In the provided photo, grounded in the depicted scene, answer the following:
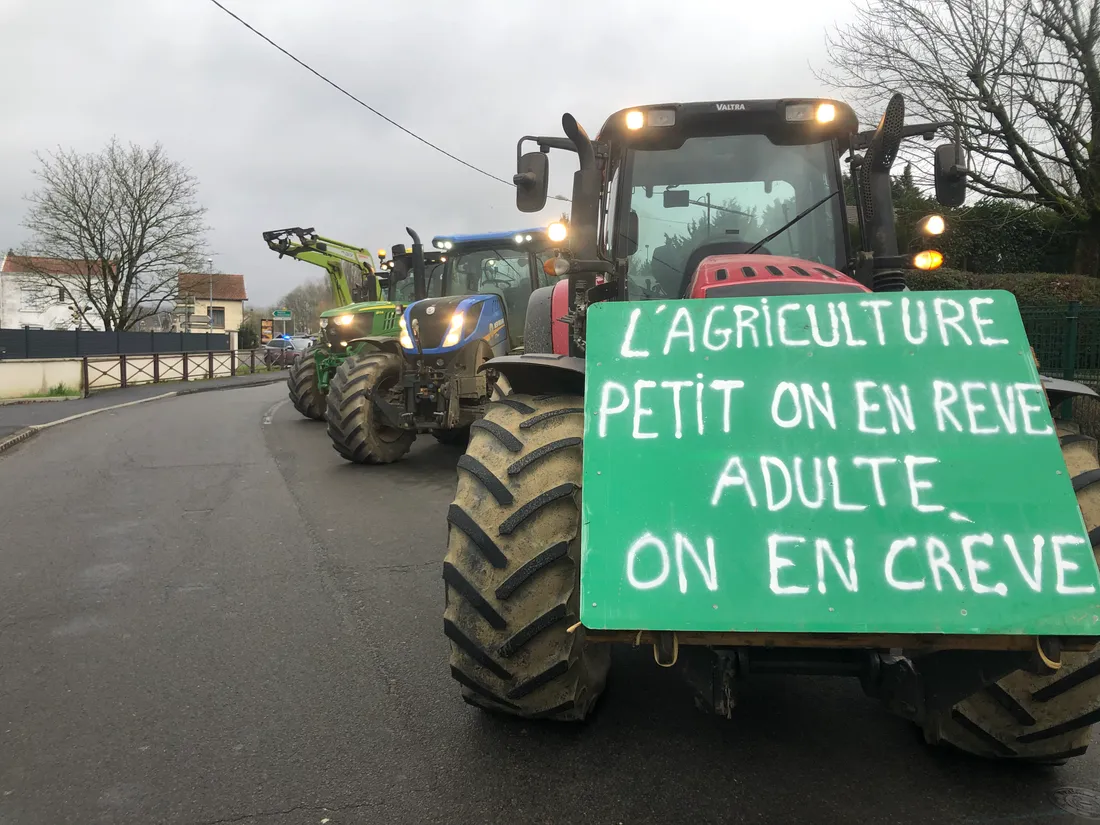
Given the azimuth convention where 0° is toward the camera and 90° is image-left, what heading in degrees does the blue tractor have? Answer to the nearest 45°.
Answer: approximately 45°

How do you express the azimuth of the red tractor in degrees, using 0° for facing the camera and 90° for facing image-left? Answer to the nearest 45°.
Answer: approximately 0°

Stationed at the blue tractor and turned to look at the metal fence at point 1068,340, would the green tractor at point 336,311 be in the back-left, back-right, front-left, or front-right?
back-left

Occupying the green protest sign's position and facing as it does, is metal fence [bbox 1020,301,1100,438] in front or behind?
behind

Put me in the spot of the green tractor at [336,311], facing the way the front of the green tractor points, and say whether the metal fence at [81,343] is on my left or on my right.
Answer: on my right

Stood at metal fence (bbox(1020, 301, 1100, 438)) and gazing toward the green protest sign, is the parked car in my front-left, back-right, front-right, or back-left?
back-right

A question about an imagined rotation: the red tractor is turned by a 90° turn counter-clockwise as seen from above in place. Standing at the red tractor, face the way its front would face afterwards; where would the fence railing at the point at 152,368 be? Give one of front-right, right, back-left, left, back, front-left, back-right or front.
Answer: back-left

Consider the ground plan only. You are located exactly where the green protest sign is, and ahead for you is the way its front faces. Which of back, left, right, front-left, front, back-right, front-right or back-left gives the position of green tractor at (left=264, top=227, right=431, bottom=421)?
back-right

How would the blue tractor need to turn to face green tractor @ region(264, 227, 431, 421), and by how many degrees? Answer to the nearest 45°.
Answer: approximately 135° to its right

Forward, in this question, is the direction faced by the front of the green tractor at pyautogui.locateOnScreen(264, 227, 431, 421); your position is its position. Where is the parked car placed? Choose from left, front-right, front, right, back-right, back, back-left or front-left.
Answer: back-right

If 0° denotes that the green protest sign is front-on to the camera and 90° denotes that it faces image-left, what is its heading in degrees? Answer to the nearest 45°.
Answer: approximately 0°
